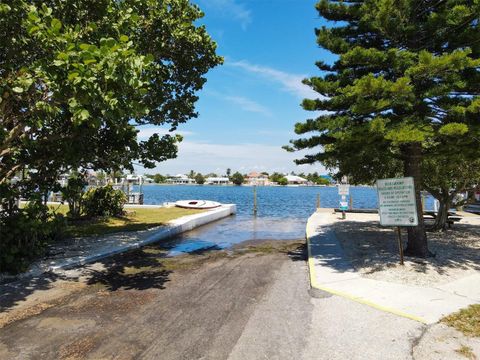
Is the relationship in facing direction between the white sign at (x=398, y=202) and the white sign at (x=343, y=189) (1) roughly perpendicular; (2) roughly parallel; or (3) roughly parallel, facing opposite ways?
roughly parallel

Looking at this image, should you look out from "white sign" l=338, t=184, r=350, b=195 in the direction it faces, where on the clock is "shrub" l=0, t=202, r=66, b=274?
The shrub is roughly at 1 o'clock from the white sign.

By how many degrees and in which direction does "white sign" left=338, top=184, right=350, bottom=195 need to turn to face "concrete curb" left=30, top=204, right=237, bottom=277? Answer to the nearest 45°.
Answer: approximately 45° to its right

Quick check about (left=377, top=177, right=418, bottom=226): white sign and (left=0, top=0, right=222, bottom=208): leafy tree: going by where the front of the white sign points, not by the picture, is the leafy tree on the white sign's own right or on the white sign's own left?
on the white sign's own right

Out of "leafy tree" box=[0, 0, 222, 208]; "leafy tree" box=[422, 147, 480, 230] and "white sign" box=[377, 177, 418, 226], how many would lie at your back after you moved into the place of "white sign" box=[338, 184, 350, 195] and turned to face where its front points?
0

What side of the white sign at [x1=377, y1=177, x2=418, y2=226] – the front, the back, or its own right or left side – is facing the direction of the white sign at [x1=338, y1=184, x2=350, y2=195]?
back

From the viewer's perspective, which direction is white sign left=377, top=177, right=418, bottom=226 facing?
toward the camera

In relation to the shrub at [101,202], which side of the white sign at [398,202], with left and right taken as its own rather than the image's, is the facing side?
right

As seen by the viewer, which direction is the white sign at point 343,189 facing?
toward the camera

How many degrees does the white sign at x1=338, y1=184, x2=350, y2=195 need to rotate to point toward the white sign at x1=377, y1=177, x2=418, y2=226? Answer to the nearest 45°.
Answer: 0° — it already faces it

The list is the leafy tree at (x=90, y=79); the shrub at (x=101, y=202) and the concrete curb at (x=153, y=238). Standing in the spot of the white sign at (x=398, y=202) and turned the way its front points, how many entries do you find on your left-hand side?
0

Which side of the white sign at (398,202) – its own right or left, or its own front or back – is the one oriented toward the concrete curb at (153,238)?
right

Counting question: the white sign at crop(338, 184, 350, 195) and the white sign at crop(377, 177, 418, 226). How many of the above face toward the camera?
2
